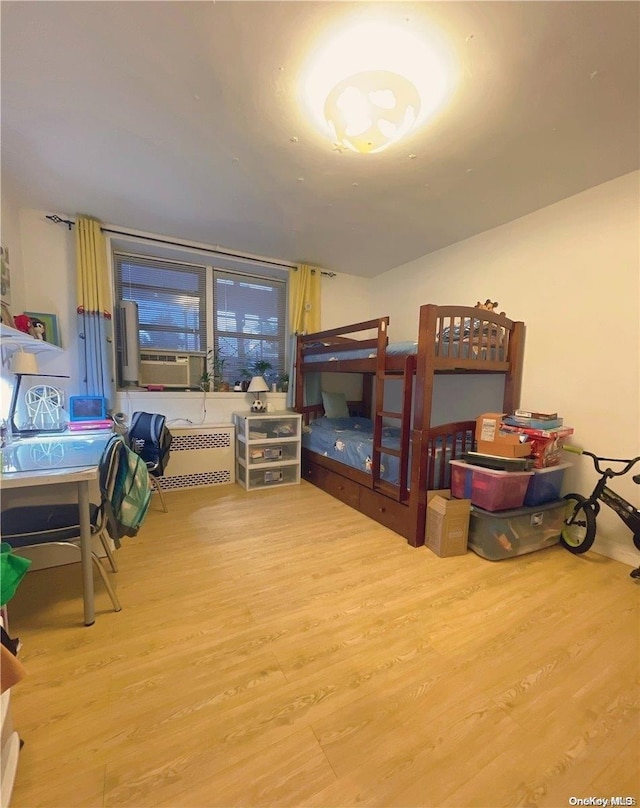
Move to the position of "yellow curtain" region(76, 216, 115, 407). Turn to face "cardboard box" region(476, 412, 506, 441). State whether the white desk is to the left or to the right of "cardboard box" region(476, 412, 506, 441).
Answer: right

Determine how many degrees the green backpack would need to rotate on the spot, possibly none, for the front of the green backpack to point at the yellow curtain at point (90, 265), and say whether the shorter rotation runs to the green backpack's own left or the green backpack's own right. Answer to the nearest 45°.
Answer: approximately 90° to the green backpack's own left

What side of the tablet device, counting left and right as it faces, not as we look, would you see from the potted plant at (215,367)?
left

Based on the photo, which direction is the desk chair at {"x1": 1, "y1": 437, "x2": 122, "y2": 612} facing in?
to the viewer's left

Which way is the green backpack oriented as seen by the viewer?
to the viewer's right

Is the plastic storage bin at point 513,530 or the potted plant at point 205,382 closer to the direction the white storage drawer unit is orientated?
the plastic storage bin

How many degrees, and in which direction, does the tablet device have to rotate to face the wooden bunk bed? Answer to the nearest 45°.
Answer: approximately 45° to its left

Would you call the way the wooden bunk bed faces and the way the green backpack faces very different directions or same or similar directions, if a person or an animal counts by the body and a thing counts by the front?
same or similar directions

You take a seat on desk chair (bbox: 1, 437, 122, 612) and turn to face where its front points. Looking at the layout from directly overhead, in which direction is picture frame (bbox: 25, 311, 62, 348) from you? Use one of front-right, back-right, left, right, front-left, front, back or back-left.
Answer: right

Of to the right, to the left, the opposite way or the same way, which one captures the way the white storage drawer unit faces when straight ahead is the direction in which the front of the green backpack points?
to the right

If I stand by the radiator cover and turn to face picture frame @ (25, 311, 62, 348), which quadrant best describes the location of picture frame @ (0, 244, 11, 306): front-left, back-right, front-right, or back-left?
front-left

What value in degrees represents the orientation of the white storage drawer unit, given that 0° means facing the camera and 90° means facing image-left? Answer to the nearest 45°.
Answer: approximately 0°
